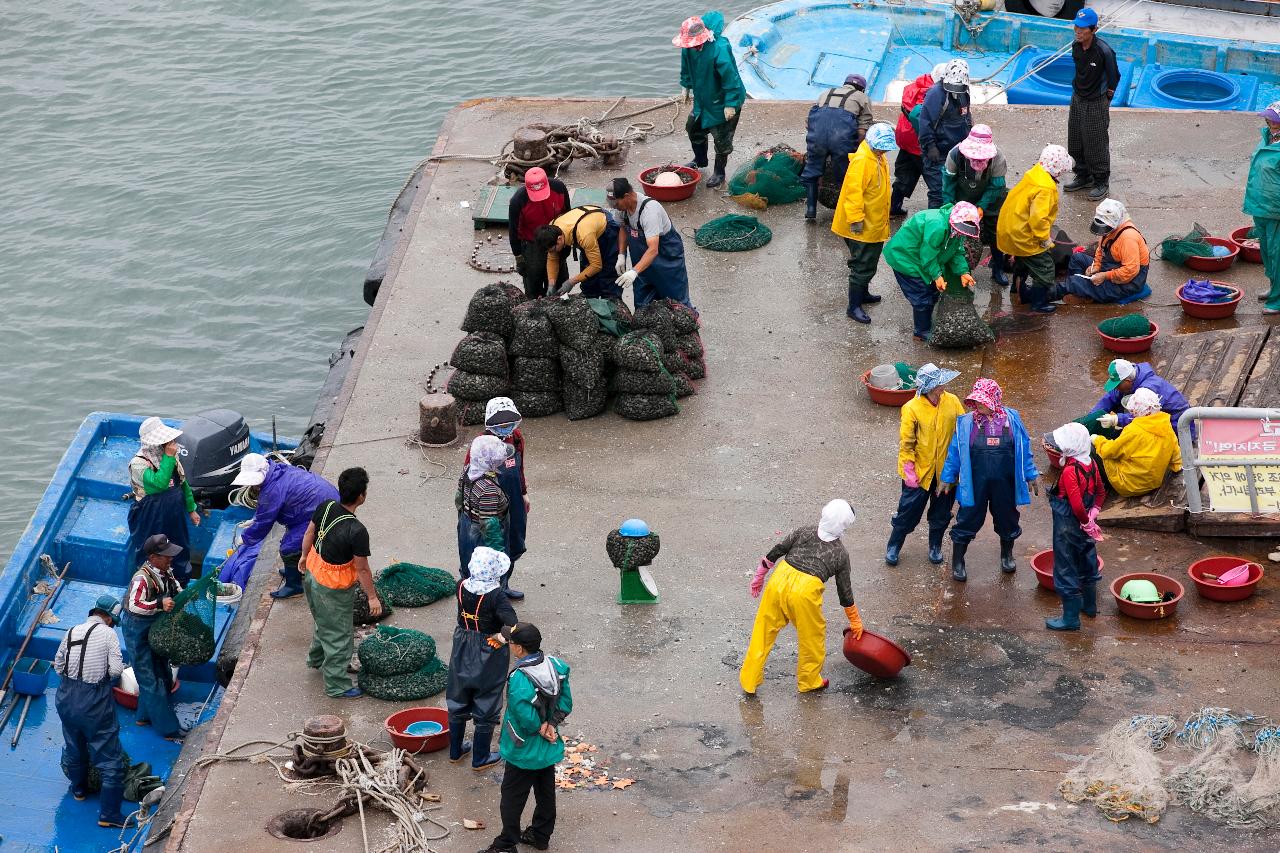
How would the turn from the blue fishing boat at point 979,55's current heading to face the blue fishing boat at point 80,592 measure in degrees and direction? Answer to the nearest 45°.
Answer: approximately 45° to its left

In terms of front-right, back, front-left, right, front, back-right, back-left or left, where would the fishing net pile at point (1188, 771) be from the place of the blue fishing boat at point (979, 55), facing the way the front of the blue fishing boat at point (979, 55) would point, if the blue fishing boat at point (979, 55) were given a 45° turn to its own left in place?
front-left

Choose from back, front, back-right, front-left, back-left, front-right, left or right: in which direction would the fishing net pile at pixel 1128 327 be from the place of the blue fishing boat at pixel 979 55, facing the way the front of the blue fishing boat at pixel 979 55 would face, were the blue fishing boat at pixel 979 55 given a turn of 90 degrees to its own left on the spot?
front

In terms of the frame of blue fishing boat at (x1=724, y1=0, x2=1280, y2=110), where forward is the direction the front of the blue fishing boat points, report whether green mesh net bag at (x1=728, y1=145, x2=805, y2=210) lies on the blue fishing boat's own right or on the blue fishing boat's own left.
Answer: on the blue fishing boat's own left

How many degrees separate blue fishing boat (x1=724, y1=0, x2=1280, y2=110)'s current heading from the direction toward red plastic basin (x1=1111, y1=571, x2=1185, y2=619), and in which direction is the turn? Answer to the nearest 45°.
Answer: approximately 90° to its left

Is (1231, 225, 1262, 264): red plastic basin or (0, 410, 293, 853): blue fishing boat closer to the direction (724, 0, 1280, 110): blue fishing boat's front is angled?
the blue fishing boat

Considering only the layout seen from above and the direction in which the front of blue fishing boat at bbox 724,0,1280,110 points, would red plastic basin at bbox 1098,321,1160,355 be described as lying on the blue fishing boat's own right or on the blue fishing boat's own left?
on the blue fishing boat's own left

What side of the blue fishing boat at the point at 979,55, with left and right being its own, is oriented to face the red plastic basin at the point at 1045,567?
left

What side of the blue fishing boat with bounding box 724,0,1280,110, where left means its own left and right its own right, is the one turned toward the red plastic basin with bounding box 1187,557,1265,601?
left

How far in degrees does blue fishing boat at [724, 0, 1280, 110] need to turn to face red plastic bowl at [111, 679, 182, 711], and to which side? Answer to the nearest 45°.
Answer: approximately 45° to its left

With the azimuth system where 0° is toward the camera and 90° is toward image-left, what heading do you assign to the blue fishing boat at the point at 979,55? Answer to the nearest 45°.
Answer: approximately 90°

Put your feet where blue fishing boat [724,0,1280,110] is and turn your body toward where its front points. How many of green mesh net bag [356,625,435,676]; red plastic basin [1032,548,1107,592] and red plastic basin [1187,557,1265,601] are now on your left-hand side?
3
